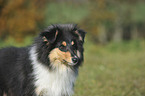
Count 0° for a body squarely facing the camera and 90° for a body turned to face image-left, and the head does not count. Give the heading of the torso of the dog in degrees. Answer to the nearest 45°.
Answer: approximately 315°
